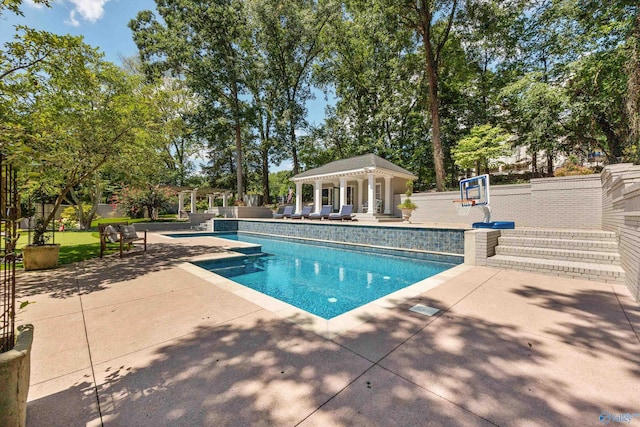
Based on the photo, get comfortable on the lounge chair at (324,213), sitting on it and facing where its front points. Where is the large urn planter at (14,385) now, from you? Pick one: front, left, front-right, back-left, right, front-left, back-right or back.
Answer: front-left

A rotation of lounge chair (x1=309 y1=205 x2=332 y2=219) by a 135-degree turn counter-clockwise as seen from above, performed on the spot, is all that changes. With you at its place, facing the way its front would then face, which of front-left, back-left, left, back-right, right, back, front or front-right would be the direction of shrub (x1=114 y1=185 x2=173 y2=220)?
back

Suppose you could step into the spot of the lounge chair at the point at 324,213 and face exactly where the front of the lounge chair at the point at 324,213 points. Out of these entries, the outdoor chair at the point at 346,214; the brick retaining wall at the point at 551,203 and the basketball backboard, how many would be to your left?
3

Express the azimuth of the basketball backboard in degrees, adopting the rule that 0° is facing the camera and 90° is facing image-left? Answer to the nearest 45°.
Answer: approximately 45°

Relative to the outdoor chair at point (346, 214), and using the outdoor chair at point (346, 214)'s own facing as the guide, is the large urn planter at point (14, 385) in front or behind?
in front

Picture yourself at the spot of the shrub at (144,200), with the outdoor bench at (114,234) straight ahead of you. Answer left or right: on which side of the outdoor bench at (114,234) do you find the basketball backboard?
left

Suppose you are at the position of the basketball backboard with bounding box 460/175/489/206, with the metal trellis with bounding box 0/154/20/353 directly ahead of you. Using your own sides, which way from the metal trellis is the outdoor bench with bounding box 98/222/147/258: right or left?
right

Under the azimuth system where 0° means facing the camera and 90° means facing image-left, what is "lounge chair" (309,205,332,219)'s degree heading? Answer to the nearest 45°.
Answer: approximately 45°

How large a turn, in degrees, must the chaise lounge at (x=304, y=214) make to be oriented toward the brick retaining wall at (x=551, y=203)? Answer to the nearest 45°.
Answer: approximately 90° to its left

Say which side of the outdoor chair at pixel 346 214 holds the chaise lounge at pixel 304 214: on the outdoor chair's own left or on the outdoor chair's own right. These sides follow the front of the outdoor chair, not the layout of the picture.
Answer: on the outdoor chair's own right
